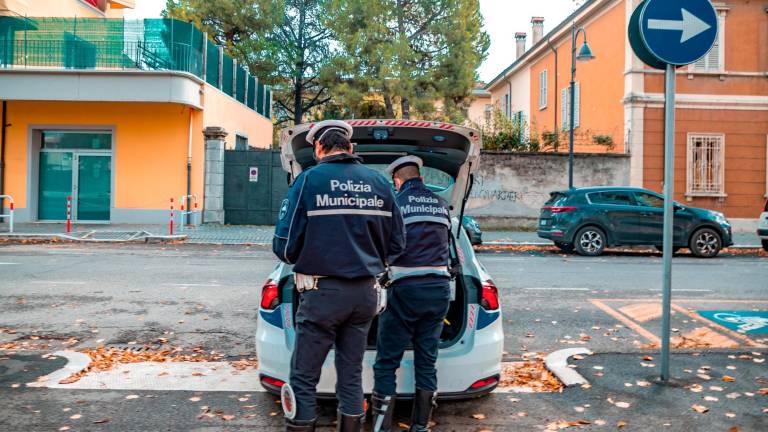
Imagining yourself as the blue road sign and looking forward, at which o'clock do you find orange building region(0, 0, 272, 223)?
The orange building is roughly at 4 o'clock from the blue road sign.

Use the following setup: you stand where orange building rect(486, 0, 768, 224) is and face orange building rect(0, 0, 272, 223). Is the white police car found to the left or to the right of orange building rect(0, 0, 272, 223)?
left

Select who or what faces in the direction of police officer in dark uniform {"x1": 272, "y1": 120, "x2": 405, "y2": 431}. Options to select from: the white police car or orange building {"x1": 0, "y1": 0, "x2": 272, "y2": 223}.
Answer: the orange building

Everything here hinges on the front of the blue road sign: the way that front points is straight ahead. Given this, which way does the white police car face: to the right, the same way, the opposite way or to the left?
the opposite way

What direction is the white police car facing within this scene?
away from the camera

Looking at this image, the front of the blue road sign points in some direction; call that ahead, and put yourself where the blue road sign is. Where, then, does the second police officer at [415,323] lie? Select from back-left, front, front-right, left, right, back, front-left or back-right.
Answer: front-right

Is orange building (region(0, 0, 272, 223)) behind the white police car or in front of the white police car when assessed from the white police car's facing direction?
in front

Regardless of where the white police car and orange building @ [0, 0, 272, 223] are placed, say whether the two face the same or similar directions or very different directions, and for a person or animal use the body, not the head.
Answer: very different directions

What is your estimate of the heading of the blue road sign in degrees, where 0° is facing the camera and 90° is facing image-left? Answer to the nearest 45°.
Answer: approximately 0°

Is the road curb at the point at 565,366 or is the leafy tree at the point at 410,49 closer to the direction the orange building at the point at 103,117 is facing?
the road curb

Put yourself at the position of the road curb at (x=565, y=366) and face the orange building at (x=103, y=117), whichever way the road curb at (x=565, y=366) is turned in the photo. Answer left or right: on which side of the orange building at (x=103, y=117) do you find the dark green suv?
right

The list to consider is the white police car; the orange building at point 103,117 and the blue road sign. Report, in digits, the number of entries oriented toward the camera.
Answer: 2

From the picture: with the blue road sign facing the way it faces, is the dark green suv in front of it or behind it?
behind

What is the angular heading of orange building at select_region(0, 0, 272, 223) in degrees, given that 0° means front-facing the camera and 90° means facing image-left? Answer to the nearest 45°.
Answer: approximately 0°
